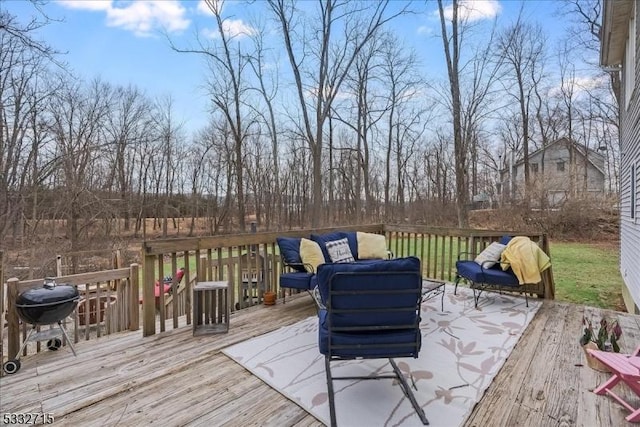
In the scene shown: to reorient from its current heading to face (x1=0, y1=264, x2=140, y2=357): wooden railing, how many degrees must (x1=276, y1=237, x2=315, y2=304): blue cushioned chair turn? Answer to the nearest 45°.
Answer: approximately 135° to its right

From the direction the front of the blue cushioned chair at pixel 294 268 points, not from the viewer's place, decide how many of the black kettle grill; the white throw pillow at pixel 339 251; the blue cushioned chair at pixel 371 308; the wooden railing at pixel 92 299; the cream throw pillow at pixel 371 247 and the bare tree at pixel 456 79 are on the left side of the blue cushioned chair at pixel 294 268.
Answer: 3

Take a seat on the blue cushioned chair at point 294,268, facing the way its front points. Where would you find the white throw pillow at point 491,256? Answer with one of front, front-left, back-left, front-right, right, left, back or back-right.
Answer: front-left

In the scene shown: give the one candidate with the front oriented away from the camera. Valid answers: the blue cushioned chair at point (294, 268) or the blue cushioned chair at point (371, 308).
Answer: the blue cushioned chair at point (371, 308)

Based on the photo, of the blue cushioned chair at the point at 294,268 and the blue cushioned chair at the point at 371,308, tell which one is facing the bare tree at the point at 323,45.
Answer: the blue cushioned chair at the point at 371,308

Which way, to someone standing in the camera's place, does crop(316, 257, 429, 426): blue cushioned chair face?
facing away from the viewer

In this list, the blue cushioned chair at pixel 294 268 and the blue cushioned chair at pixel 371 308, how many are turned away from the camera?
1

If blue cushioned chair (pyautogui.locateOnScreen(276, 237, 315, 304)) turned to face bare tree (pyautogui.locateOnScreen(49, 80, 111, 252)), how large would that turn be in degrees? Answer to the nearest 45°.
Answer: approximately 180°

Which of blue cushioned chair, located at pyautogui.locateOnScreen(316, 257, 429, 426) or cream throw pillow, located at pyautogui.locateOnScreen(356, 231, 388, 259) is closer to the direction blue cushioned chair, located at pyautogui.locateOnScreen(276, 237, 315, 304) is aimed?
the blue cushioned chair

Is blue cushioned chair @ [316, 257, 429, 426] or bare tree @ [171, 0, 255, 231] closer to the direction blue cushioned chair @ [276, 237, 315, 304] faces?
the blue cushioned chair

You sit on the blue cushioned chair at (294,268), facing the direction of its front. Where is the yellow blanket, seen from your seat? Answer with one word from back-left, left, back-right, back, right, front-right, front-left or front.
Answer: front-left

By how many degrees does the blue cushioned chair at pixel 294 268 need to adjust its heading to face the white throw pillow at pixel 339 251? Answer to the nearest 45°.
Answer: approximately 90° to its left

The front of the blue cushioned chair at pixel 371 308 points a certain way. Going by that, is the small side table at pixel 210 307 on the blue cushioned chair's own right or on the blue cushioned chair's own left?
on the blue cushioned chair's own left

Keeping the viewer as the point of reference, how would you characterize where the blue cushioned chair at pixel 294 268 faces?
facing the viewer and to the right of the viewer

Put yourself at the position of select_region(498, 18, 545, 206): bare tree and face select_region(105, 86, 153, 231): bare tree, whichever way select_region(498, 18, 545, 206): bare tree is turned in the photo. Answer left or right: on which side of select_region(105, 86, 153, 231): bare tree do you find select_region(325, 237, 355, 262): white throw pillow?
left

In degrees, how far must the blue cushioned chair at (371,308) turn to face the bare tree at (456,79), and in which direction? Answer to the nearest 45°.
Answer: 0° — it already faces it

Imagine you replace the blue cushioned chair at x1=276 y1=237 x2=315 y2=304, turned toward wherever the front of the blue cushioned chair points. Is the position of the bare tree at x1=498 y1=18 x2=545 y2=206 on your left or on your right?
on your left

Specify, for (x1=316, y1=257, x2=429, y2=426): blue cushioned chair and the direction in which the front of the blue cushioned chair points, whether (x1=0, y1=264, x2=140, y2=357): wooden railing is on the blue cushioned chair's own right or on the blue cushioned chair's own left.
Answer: on the blue cushioned chair's own left
